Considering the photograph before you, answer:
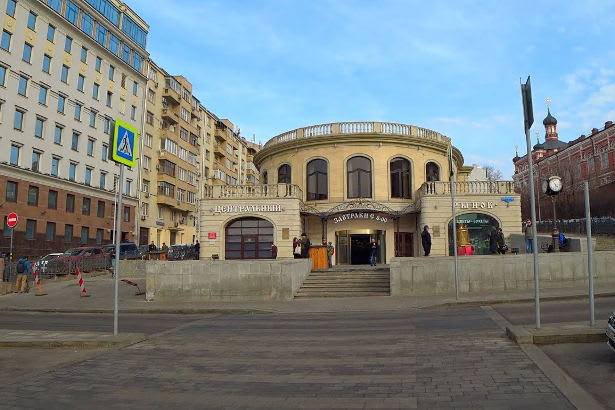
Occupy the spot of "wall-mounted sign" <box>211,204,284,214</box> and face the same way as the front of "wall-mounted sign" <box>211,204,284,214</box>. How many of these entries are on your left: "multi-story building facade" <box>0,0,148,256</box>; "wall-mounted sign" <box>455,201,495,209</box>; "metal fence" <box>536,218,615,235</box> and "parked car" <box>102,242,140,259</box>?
2

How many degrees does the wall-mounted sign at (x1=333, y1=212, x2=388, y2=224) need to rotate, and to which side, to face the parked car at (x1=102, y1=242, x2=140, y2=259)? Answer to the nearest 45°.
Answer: approximately 90° to its right

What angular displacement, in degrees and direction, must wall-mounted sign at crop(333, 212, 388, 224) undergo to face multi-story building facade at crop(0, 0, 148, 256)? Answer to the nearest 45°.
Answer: approximately 90° to its right

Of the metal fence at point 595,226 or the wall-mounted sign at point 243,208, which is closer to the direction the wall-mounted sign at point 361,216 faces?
the wall-mounted sign

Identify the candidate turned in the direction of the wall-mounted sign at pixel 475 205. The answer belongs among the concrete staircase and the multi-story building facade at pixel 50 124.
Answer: the multi-story building facade

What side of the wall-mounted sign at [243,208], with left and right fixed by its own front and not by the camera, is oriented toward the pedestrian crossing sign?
front

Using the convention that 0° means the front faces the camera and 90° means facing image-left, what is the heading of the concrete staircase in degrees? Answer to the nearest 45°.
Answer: approximately 0°

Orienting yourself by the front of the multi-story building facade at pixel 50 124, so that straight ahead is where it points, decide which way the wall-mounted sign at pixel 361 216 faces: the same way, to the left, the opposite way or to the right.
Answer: to the right

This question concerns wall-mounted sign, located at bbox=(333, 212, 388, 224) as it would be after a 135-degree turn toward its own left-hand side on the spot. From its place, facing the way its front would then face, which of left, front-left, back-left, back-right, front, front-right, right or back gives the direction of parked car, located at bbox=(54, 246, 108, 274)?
back-left

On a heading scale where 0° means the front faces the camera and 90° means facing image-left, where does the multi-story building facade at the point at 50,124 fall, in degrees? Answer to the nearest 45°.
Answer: approximately 315°

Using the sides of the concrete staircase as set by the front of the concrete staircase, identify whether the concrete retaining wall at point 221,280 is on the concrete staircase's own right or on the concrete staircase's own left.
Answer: on the concrete staircase's own right
